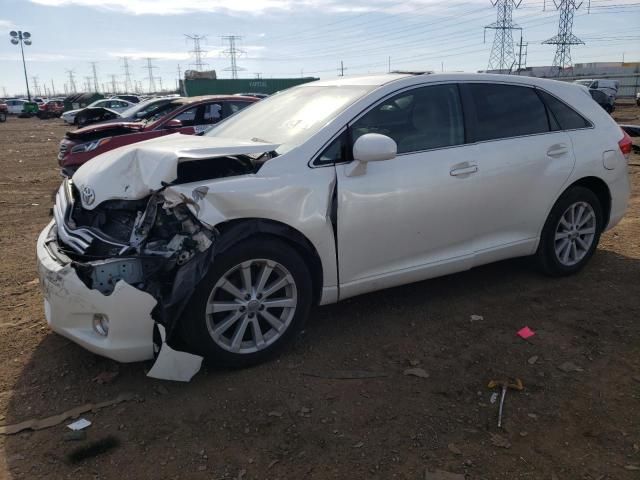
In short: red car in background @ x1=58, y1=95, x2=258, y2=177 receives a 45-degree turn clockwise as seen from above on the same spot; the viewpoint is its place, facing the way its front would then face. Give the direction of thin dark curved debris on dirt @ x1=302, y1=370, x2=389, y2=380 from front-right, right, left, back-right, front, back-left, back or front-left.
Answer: left

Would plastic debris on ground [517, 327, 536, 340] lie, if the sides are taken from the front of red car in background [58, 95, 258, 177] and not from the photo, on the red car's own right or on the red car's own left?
on the red car's own left

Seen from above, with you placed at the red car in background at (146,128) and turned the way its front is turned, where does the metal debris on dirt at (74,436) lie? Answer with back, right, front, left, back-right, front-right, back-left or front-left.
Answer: front-left

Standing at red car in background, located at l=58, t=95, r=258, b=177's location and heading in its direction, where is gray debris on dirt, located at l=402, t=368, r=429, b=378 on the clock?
The gray debris on dirt is roughly at 10 o'clock from the red car in background.

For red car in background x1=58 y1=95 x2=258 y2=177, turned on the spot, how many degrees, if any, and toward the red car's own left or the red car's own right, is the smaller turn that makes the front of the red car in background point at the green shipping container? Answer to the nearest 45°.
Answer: approximately 135° to the red car's own right

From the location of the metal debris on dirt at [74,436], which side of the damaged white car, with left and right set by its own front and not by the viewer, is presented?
front

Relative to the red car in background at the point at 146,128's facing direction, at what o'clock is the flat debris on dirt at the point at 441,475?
The flat debris on dirt is roughly at 10 o'clock from the red car in background.

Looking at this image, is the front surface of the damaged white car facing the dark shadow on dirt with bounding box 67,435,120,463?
yes

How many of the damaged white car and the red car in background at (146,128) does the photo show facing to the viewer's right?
0

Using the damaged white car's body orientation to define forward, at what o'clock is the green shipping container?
The green shipping container is roughly at 4 o'clock from the damaged white car.

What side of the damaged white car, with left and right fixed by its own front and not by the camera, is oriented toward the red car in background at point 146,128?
right

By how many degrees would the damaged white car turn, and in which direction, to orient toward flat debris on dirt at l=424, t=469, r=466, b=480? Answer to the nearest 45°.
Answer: approximately 90° to its left

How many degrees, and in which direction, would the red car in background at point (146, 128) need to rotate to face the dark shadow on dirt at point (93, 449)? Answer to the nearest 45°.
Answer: approximately 45° to its left

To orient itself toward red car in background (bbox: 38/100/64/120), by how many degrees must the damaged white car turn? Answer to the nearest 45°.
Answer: approximately 90° to its right

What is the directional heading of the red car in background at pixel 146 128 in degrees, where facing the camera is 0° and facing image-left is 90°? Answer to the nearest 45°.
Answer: approximately 45°
